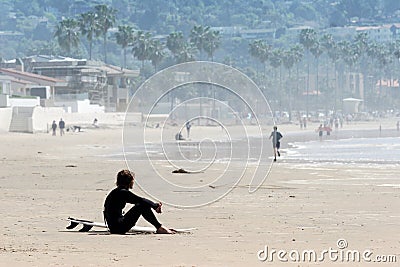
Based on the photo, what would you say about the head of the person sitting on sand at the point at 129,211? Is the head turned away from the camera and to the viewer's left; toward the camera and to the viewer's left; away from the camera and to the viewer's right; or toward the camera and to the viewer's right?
away from the camera and to the viewer's right

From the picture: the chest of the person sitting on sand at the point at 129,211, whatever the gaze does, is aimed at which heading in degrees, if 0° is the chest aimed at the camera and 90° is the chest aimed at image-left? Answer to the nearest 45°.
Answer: approximately 270°
